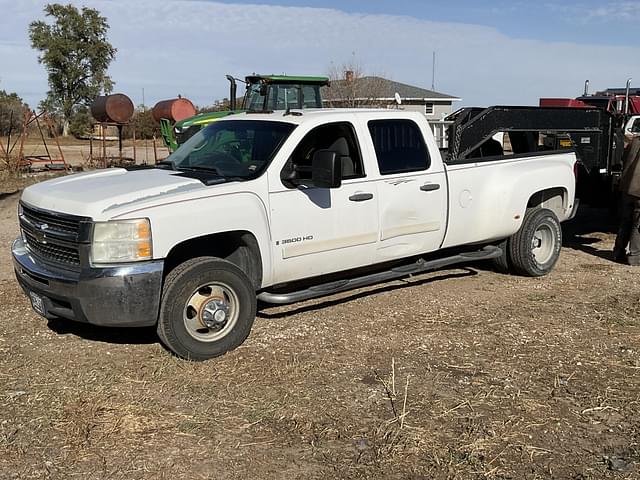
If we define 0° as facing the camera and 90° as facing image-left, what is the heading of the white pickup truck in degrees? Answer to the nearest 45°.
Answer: approximately 45°
